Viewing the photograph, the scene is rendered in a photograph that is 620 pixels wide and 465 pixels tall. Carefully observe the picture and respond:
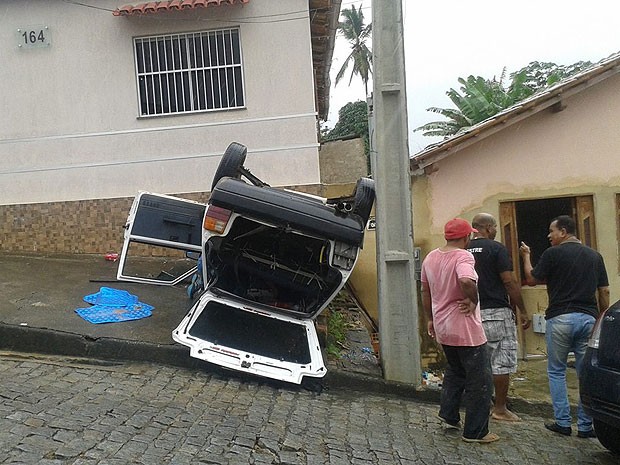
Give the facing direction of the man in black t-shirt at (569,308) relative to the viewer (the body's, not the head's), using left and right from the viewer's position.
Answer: facing away from the viewer and to the left of the viewer

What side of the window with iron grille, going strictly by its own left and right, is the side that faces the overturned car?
front

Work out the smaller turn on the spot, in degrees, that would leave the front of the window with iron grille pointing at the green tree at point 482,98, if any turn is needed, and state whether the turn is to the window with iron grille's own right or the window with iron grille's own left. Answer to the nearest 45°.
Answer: approximately 135° to the window with iron grille's own left

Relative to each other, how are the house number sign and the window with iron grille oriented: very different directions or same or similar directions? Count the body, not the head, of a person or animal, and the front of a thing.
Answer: same or similar directions

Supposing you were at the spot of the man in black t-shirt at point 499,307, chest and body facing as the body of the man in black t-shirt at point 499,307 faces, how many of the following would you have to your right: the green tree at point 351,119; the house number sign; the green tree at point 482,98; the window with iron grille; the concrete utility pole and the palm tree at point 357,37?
0

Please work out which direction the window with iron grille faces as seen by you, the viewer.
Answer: facing the viewer

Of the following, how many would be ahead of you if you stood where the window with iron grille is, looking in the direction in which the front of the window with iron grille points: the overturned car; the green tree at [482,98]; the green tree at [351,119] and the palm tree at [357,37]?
1

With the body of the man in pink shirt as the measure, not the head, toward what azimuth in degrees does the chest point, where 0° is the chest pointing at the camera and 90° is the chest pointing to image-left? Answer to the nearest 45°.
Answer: approximately 225°

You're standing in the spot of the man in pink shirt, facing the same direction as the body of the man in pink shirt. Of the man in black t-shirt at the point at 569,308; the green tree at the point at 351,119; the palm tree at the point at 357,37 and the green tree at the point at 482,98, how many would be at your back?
0

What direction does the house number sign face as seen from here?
toward the camera

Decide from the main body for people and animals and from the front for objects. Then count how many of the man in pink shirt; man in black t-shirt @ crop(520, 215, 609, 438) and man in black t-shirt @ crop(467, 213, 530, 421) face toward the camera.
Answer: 0
